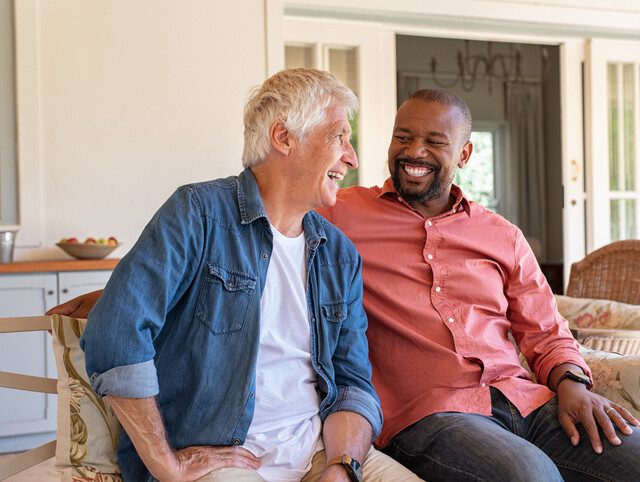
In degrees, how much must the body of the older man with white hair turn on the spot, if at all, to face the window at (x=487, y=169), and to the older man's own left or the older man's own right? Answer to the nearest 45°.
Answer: approximately 135° to the older man's own left

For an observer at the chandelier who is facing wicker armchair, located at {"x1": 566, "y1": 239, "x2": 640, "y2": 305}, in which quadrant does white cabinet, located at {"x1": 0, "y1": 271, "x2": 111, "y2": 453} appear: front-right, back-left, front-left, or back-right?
front-right

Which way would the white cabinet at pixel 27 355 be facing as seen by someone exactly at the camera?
facing the viewer

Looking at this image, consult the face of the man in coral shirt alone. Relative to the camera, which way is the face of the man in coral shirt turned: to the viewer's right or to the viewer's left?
to the viewer's left

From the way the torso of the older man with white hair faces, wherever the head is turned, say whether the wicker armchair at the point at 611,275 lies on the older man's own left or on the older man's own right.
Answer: on the older man's own left

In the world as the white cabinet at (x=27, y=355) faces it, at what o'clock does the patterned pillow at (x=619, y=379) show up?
The patterned pillow is roughly at 11 o'clock from the white cabinet.

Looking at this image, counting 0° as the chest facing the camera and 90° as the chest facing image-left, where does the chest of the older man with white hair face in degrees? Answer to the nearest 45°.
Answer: approximately 315°

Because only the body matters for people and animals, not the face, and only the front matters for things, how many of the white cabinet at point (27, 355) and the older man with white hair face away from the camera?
0

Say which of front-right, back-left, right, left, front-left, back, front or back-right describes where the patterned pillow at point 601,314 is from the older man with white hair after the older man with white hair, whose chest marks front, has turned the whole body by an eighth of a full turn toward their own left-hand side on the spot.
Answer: front-left

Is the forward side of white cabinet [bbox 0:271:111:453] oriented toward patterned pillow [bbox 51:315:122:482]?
yes

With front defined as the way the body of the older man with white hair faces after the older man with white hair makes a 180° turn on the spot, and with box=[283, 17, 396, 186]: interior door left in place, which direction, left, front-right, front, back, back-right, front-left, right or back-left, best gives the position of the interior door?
front-right

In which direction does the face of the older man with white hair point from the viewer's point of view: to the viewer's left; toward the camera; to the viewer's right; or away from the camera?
to the viewer's right
